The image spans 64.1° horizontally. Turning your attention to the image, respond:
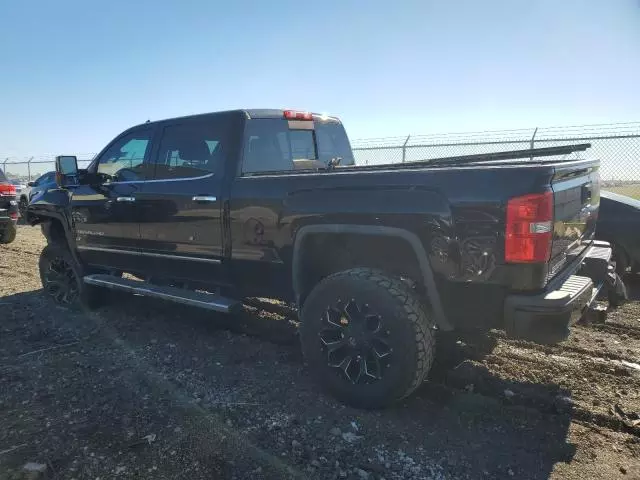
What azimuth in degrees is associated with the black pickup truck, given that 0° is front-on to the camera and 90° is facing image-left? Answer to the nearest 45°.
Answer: approximately 135°

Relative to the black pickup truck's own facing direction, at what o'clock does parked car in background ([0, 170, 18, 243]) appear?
The parked car in background is roughly at 12 o'clock from the black pickup truck.

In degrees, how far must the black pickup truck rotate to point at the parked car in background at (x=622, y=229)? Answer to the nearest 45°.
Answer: approximately 90° to its right
